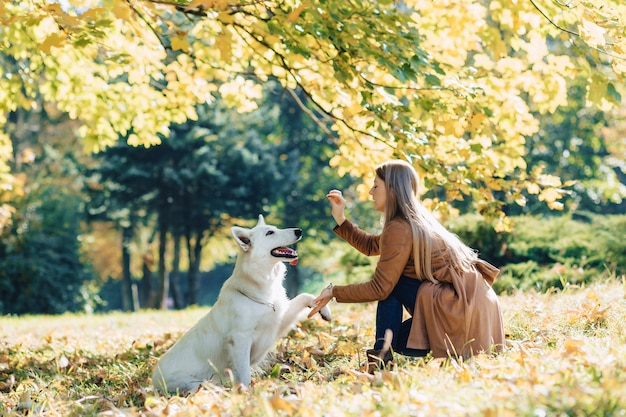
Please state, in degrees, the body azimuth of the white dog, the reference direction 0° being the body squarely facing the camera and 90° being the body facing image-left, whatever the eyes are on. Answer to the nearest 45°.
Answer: approximately 270°

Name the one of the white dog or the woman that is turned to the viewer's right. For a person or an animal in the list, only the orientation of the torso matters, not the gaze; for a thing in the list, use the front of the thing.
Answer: the white dog

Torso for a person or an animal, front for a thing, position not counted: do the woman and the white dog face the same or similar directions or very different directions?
very different directions

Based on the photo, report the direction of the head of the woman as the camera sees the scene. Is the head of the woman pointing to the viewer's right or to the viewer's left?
to the viewer's left

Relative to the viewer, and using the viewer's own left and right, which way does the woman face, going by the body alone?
facing to the left of the viewer

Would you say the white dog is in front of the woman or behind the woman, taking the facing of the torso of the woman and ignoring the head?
in front

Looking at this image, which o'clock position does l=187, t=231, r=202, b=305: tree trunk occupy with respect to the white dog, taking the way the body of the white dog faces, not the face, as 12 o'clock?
The tree trunk is roughly at 9 o'clock from the white dog.

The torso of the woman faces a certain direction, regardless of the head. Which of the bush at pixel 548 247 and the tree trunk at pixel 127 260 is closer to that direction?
the tree trunk

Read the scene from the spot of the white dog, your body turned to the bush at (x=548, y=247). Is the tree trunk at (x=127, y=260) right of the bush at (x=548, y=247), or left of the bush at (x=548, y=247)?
left

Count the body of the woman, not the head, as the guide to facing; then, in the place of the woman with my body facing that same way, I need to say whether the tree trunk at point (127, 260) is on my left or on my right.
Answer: on my right

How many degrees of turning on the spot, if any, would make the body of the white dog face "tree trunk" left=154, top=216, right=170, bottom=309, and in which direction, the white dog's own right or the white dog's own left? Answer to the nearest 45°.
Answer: approximately 90° to the white dog's own left

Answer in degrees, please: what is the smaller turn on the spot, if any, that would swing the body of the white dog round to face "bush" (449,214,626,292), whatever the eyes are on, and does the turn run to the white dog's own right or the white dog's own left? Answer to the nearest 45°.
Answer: approximately 45° to the white dog's own left

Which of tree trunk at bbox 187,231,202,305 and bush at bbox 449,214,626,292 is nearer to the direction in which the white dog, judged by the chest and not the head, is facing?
the bush

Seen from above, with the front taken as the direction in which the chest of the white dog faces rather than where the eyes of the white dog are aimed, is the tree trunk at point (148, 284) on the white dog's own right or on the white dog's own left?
on the white dog's own left

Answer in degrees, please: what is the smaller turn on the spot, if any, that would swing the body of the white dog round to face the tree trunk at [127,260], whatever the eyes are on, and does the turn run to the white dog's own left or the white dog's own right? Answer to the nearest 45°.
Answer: approximately 90° to the white dog's own left
